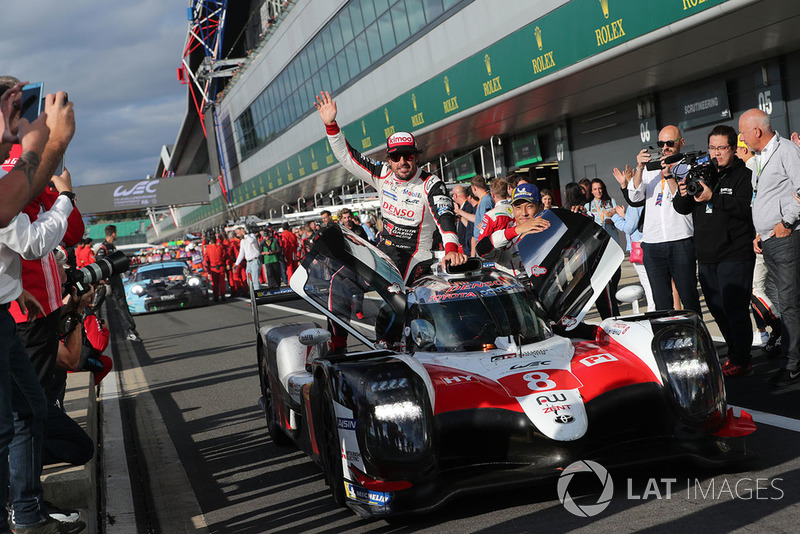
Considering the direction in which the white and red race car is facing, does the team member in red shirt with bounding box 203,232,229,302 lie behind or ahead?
behind

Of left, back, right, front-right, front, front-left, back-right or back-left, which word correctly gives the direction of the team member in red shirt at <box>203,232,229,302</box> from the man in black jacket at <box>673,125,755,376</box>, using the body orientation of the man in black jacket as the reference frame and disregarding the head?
right

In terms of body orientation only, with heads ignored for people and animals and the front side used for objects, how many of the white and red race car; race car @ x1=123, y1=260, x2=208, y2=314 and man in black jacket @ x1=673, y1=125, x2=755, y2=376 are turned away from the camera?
0

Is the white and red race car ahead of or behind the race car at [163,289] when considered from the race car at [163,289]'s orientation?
ahead

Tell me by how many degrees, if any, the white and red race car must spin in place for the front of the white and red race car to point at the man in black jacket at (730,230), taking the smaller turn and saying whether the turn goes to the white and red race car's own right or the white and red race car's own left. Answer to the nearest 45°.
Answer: approximately 90° to the white and red race car's own left

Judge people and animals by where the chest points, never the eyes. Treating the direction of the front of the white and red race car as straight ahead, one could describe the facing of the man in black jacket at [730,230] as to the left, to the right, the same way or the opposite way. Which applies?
to the right

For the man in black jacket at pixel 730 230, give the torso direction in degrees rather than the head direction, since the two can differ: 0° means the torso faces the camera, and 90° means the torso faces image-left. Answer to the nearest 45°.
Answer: approximately 45°

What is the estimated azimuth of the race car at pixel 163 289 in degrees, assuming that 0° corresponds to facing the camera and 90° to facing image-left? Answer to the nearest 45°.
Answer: approximately 0°

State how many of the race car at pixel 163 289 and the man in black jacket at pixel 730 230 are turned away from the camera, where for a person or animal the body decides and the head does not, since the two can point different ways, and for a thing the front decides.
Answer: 0

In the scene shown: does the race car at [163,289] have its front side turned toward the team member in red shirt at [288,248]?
no

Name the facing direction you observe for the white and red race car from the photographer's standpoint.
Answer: facing the viewer and to the right of the viewer

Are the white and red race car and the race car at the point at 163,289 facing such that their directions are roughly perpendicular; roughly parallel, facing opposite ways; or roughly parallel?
roughly parallel

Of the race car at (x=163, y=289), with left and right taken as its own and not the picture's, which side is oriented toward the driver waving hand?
front

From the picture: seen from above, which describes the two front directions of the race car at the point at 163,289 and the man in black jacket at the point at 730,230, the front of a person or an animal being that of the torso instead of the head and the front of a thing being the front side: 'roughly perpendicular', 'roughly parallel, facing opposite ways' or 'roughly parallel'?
roughly perpendicular

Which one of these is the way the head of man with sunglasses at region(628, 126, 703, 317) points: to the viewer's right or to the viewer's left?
to the viewer's left

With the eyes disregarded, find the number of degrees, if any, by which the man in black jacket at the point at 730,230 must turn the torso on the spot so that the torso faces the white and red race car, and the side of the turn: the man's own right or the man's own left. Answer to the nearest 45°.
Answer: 0° — they already face it

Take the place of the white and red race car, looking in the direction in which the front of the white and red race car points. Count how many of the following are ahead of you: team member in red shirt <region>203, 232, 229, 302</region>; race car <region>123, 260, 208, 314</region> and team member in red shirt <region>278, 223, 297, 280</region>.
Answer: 0
